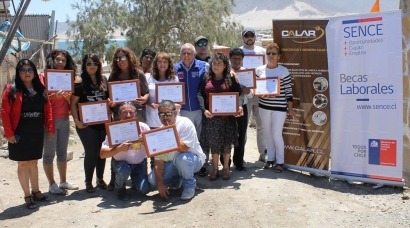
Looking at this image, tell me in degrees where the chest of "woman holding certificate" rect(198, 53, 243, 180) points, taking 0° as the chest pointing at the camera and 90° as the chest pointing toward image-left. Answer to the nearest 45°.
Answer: approximately 0°

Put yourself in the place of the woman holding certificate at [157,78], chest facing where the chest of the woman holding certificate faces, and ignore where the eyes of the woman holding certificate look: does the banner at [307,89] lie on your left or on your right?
on your left

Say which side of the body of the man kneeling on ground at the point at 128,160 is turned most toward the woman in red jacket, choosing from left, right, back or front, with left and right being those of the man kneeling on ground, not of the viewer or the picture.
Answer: right

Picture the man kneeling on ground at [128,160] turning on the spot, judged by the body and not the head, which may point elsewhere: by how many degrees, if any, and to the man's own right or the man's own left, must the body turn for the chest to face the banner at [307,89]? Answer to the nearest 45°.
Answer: approximately 90° to the man's own left

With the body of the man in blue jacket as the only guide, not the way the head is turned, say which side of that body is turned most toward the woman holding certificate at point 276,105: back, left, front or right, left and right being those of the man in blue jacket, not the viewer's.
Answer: left

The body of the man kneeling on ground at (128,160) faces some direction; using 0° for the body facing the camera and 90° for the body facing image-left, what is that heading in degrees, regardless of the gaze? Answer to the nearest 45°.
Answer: approximately 0°
